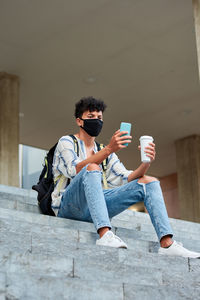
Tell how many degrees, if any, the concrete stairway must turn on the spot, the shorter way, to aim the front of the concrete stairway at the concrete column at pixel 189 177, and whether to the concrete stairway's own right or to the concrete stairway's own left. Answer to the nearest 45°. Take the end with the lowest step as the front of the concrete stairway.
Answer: approximately 135° to the concrete stairway's own left

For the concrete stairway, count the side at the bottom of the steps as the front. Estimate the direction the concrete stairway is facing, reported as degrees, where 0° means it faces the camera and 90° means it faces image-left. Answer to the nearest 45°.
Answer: approximately 315°

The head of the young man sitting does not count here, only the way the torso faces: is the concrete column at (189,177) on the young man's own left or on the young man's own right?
on the young man's own left

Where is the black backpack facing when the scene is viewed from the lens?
facing away from the viewer and to the left of the viewer

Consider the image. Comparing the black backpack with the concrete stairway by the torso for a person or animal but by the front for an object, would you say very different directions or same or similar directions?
very different directions
